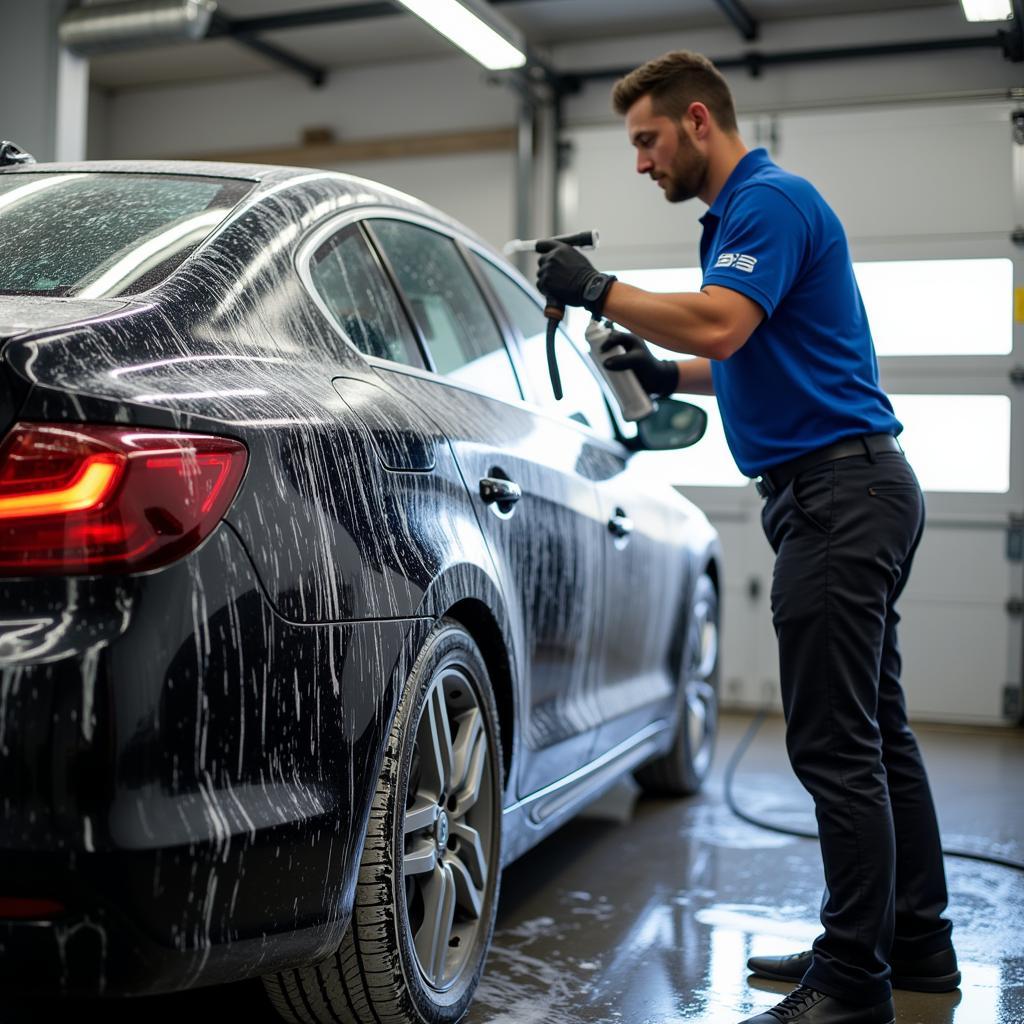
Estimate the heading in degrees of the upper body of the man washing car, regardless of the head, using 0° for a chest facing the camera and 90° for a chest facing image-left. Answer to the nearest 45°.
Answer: approximately 90°

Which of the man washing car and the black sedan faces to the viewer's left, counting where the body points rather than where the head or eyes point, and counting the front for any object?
the man washing car

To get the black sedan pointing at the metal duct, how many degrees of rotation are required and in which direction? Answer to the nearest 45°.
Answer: approximately 45° to its left

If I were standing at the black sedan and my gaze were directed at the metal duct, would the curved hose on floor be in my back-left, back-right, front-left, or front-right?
front-right

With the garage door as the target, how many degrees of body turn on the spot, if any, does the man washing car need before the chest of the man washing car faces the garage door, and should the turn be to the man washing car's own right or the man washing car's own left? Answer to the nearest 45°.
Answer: approximately 90° to the man washing car's own right

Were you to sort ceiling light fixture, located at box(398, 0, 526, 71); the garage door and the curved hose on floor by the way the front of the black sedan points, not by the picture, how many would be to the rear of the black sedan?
0

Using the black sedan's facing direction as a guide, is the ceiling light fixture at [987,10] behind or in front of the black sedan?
in front

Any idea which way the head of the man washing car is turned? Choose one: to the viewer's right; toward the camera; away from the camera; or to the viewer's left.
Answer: to the viewer's left

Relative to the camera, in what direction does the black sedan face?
facing away from the viewer and to the right of the viewer

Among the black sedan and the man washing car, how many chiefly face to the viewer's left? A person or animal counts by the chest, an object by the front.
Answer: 1

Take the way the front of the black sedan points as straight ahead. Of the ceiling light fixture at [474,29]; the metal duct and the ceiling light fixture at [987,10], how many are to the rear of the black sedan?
0
